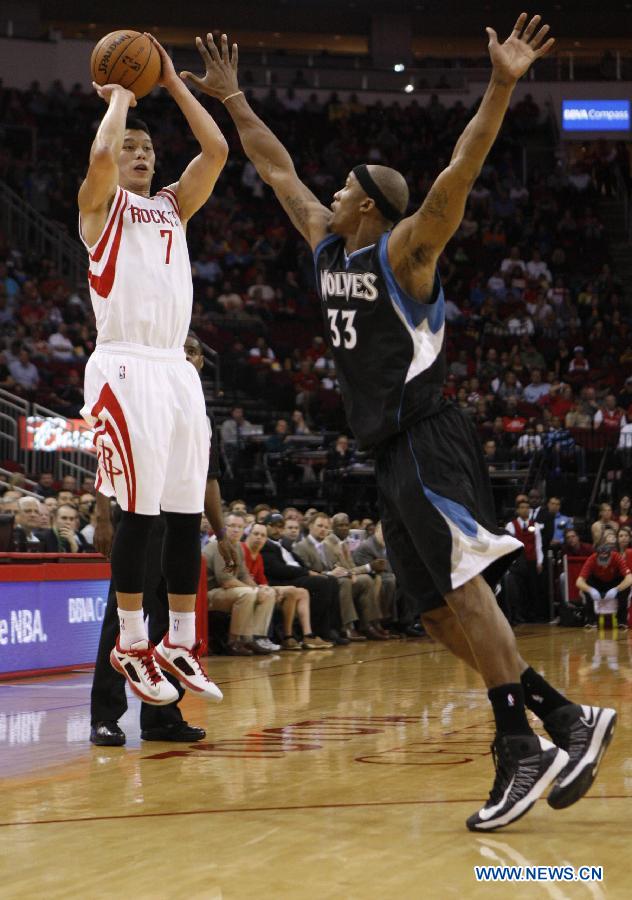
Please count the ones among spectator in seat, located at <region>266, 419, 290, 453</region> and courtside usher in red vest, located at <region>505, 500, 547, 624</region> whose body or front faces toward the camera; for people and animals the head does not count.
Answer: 2

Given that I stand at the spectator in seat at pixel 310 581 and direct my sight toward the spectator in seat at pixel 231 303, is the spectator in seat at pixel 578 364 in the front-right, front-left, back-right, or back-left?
front-right

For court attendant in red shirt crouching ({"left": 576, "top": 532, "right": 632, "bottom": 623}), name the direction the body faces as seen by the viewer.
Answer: toward the camera

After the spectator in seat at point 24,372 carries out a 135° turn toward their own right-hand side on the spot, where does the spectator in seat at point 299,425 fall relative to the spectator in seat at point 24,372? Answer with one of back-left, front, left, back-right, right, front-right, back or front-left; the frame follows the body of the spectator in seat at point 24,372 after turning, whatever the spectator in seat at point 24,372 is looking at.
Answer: back

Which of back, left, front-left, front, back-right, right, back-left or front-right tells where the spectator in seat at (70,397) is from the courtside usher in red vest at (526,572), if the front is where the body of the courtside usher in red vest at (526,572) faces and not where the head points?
right

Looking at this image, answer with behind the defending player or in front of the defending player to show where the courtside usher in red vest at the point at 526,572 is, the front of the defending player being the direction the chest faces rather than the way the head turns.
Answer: behind

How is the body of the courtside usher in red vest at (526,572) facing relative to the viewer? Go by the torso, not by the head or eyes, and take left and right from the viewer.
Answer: facing the viewer

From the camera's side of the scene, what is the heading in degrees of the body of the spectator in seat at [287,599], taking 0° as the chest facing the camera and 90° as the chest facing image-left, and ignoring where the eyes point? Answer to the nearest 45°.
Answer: approximately 315°

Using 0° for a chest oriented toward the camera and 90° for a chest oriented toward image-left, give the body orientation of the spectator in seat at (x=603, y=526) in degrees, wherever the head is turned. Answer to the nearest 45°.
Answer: approximately 0°

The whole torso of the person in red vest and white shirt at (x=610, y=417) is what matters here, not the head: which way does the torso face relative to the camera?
toward the camera

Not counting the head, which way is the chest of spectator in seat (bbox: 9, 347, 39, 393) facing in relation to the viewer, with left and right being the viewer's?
facing the viewer and to the right of the viewer
